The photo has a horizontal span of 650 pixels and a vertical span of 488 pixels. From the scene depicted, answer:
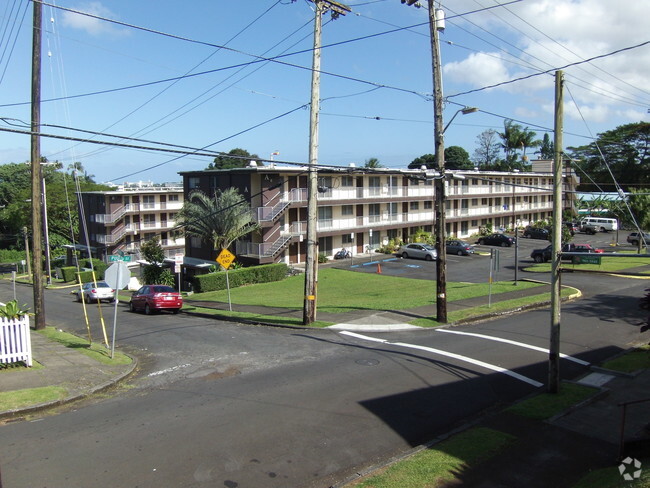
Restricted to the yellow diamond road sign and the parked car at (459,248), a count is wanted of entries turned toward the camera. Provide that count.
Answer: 1

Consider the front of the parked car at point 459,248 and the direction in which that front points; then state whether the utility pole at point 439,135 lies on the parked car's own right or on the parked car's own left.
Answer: on the parked car's own left

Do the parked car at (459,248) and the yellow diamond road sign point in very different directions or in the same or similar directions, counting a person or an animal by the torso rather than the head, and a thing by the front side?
very different directions

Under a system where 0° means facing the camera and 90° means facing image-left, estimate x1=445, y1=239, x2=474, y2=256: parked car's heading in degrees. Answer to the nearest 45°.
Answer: approximately 135°

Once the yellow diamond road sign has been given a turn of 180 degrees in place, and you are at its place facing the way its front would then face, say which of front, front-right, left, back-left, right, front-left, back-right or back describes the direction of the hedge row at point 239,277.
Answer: front

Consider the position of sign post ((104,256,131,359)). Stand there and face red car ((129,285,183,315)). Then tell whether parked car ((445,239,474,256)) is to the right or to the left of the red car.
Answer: right

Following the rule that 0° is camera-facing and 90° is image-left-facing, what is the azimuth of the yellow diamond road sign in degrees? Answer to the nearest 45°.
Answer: approximately 0°
